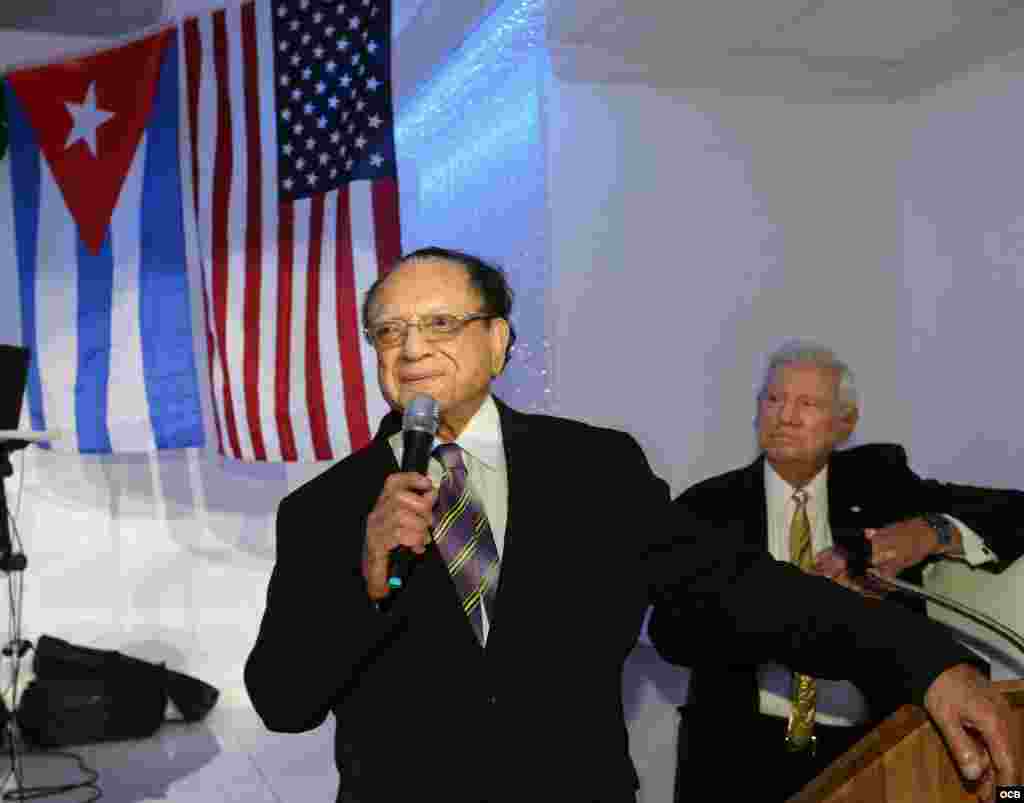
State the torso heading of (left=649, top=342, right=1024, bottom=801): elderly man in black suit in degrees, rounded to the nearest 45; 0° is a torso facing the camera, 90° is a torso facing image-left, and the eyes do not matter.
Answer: approximately 0°

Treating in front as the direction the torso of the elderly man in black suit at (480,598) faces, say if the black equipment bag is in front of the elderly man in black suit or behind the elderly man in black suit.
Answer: behind

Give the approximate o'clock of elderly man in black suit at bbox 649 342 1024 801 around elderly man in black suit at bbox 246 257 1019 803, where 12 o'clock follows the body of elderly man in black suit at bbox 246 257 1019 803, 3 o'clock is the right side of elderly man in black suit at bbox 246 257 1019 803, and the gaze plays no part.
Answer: elderly man in black suit at bbox 649 342 1024 801 is roughly at 7 o'clock from elderly man in black suit at bbox 246 257 1019 803.

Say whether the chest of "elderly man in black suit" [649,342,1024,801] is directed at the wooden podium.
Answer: yes

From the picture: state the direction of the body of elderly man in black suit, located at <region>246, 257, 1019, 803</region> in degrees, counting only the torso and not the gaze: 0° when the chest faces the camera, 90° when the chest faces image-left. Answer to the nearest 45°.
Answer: approximately 0°

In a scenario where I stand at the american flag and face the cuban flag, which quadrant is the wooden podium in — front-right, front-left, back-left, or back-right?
back-left

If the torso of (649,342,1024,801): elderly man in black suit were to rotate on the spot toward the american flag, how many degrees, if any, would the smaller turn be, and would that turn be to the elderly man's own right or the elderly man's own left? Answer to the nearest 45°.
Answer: approximately 135° to the elderly man's own right

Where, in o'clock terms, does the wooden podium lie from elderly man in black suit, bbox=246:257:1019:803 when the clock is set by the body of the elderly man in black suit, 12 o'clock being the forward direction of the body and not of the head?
The wooden podium is roughly at 10 o'clock from the elderly man in black suit.

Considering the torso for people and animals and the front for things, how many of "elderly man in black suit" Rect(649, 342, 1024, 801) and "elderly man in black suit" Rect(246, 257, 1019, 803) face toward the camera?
2

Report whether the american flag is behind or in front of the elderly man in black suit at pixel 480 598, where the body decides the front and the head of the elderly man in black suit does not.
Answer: behind

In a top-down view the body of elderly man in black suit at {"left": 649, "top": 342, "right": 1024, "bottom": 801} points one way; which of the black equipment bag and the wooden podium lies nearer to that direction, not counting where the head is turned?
the wooden podium
